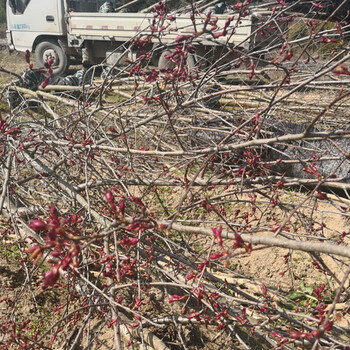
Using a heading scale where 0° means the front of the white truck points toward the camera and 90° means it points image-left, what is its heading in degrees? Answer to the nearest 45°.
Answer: approximately 90°
